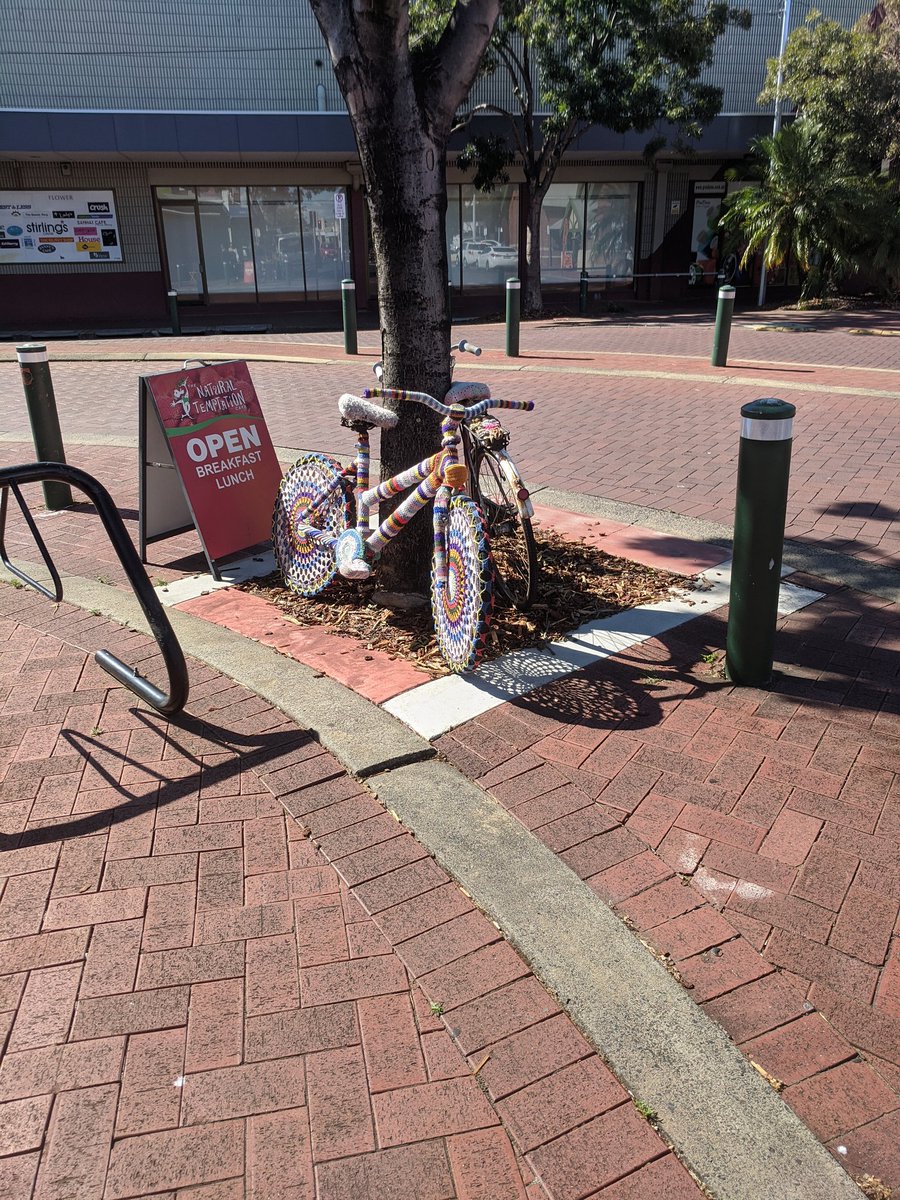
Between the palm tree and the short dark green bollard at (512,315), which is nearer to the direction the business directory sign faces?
the short dark green bollard

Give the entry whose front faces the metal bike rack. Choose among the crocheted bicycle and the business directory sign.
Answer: the business directory sign

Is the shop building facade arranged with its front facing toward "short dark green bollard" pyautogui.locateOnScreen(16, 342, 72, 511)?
yes

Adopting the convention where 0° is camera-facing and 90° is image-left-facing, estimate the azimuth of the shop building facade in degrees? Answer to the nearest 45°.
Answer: approximately 0°

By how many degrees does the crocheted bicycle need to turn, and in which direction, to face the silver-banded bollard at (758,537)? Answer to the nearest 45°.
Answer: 0° — it already faces it

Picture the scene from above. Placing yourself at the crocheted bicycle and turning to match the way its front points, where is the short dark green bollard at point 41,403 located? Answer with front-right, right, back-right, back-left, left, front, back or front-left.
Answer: back

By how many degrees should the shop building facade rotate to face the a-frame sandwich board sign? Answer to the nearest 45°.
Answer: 0° — it already faces it

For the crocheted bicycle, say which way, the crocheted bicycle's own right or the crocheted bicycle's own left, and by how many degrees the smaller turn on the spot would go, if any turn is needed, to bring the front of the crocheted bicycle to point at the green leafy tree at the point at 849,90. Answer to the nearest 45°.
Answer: approximately 90° to the crocheted bicycle's own left

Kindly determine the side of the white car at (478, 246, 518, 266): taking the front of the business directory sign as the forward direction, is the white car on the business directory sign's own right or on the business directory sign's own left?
on the business directory sign's own left

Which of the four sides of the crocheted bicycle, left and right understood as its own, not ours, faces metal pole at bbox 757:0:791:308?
left
